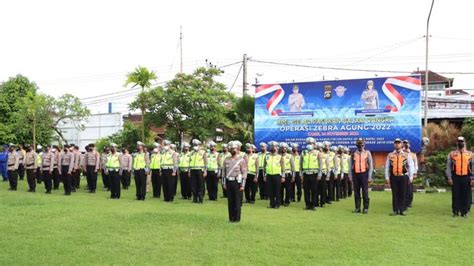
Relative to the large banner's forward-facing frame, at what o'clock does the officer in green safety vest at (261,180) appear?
The officer in green safety vest is roughly at 1 o'clock from the large banner.

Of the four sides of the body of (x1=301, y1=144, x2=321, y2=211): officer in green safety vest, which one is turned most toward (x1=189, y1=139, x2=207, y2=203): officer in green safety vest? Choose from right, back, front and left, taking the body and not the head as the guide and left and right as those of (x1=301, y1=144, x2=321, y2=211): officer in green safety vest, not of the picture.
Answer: right

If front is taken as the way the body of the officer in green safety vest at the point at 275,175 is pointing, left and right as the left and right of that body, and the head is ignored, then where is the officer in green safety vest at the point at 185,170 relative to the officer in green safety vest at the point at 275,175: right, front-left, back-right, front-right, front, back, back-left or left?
back-right

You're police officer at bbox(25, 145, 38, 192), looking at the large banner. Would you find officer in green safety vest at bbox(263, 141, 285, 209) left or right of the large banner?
right

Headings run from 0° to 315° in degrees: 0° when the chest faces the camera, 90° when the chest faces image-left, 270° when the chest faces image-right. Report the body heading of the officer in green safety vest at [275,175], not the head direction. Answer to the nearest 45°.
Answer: approximately 0°

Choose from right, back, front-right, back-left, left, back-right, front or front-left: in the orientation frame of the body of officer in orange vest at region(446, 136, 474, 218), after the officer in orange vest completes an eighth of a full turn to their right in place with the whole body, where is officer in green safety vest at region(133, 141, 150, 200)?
front-right

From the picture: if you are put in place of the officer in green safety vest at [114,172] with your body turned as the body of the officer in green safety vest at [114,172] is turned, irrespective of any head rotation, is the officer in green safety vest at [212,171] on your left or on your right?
on your left

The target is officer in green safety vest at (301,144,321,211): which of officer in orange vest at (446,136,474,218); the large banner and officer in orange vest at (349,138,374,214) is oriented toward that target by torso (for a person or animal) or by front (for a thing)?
the large banner

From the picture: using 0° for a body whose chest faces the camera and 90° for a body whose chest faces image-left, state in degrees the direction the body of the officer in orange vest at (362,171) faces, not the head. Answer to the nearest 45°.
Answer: approximately 0°

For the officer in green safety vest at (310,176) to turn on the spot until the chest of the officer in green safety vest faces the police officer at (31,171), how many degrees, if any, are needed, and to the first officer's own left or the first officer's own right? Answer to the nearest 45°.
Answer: approximately 90° to the first officer's own right
